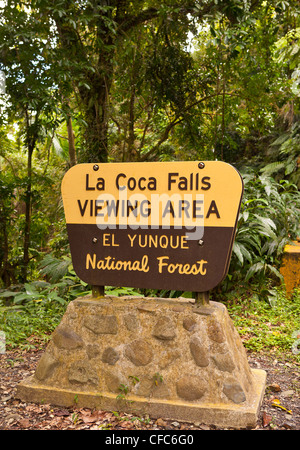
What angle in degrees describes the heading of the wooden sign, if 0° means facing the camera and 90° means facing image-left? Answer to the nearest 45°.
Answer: approximately 0°
